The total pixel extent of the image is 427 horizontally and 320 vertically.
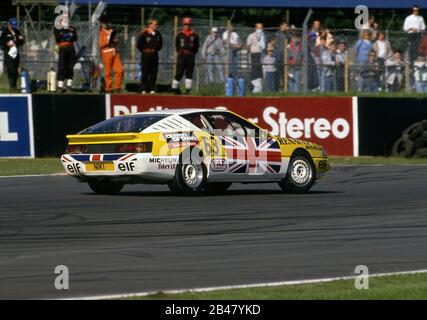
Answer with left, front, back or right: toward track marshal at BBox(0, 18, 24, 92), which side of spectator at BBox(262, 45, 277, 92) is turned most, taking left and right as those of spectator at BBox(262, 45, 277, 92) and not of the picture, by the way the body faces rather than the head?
right
